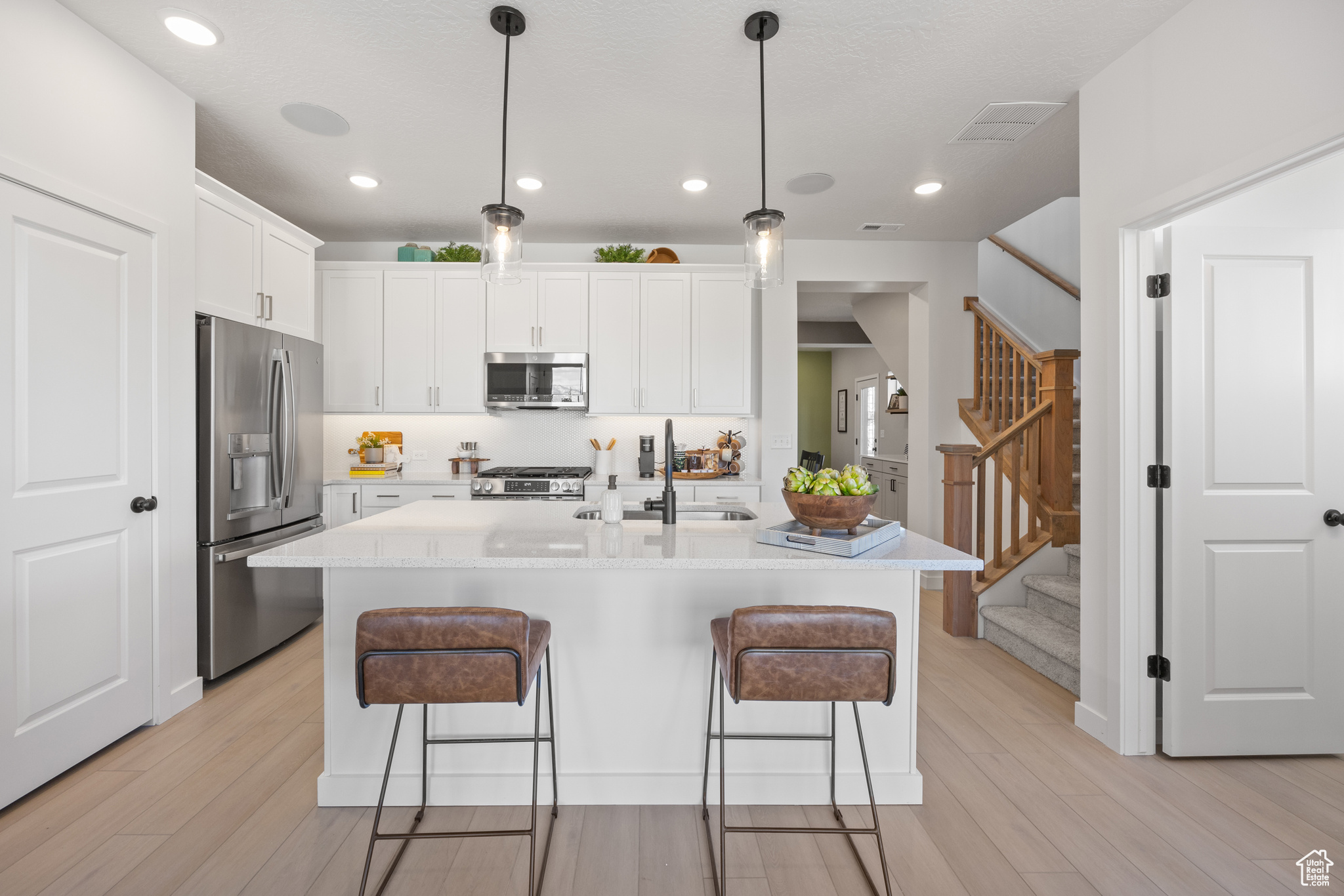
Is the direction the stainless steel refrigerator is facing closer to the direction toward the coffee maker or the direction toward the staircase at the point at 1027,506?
the staircase

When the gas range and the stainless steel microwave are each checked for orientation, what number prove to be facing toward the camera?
2

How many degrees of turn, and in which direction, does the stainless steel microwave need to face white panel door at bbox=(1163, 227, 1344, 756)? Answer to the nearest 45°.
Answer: approximately 45° to its left

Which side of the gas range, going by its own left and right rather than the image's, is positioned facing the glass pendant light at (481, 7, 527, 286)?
front

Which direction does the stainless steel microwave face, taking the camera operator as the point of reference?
facing the viewer

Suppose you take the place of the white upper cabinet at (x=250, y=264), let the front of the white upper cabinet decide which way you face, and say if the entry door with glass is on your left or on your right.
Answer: on your left

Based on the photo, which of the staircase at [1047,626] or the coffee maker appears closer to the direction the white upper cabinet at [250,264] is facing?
the staircase

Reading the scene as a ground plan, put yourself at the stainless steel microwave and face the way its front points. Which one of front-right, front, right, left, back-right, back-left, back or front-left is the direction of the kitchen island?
front

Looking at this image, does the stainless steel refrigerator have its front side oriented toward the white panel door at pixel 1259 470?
yes

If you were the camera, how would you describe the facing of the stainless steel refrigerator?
facing the viewer and to the right of the viewer

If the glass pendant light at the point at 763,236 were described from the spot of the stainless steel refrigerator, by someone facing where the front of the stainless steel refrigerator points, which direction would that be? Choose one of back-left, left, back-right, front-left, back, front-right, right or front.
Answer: front

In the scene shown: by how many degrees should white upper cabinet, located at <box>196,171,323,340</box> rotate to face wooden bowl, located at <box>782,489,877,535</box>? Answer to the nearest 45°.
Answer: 0° — it already faces it
